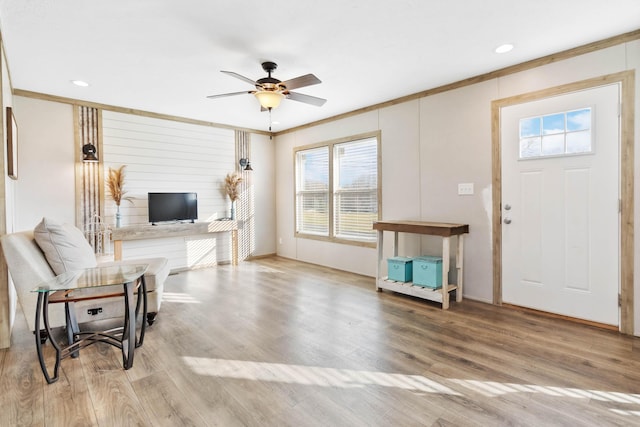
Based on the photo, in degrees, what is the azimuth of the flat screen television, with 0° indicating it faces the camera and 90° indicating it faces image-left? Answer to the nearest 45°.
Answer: approximately 0°

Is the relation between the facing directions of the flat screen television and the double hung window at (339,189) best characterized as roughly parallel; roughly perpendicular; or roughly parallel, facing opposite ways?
roughly perpendicular

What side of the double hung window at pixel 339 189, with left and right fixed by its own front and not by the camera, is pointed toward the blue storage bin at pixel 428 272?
left

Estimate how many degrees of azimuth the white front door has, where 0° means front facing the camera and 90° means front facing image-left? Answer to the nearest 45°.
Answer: approximately 45°

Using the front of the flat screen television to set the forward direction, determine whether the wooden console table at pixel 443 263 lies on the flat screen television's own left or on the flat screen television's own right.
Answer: on the flat screen television's own left

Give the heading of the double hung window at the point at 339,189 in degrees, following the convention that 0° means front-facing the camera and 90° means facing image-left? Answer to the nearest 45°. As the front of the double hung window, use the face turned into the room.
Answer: approximately 45°

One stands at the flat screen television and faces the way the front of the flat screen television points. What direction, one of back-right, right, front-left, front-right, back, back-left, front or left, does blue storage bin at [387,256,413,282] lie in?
front-left

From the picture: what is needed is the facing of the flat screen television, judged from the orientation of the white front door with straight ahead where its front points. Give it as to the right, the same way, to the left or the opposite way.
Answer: to the left

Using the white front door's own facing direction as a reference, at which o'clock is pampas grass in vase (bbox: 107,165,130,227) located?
The pampas grass in vase is roughly at 1 o'clock from the white front door.

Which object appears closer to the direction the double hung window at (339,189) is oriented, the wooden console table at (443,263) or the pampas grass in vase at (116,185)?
the pampas grass in vase

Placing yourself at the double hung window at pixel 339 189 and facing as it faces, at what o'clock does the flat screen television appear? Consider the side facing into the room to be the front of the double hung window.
The flat screen television is roughly at 1 o'clock from the double hung window.
